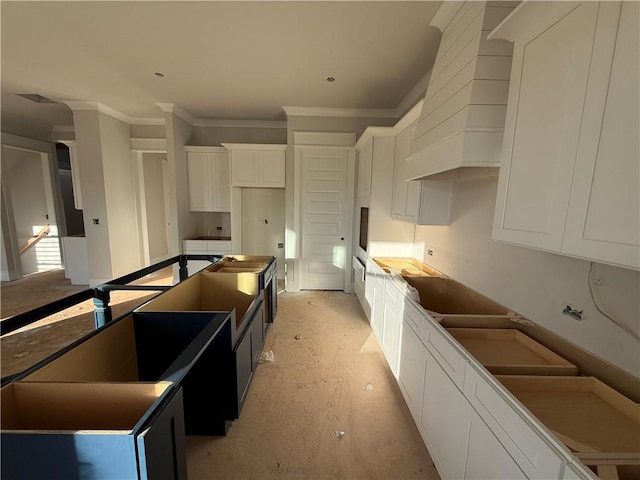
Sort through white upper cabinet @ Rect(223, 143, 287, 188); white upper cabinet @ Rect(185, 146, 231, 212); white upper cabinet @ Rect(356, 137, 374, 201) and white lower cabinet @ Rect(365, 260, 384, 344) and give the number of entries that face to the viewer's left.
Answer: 2

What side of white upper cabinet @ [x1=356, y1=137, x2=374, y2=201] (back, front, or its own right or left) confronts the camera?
left

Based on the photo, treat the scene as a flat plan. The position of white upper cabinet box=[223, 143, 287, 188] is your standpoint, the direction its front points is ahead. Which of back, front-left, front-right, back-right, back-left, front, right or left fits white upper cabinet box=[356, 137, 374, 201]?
front-left

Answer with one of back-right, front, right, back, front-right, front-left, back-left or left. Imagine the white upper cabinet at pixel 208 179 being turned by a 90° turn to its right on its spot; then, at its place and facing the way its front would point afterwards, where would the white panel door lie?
back-left

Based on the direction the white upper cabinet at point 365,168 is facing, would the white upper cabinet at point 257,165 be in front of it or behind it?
in front

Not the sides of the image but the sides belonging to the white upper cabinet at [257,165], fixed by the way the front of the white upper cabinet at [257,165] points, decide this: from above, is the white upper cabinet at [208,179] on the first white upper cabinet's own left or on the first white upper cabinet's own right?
on the first white upper cabinet's own right

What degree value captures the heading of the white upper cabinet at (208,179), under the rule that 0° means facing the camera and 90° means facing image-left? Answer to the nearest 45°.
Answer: approximately 0°

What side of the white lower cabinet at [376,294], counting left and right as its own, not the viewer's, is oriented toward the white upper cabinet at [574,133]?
left

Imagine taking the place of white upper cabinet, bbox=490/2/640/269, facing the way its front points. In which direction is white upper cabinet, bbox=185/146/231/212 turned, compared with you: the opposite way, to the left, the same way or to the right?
to the left

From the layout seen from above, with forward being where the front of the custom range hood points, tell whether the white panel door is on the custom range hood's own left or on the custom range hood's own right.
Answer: on the custom range hood's own right

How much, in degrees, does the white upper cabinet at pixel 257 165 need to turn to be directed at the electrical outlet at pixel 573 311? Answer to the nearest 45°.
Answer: approximately 45° to its left

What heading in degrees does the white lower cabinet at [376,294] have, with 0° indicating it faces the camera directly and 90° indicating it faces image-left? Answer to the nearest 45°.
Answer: approximately 90°

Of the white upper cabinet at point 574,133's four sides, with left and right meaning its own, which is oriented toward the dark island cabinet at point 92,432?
front

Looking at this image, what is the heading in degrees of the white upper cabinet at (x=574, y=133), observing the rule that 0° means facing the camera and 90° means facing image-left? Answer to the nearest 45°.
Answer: approximately 45°
